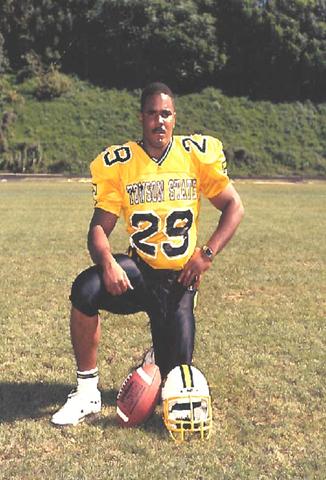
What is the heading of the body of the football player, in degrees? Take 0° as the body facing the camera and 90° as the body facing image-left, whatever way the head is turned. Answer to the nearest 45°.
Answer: approximately 0°

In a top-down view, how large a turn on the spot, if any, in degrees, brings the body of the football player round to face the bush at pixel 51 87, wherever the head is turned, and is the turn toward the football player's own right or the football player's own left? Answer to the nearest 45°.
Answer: approximately 180°
